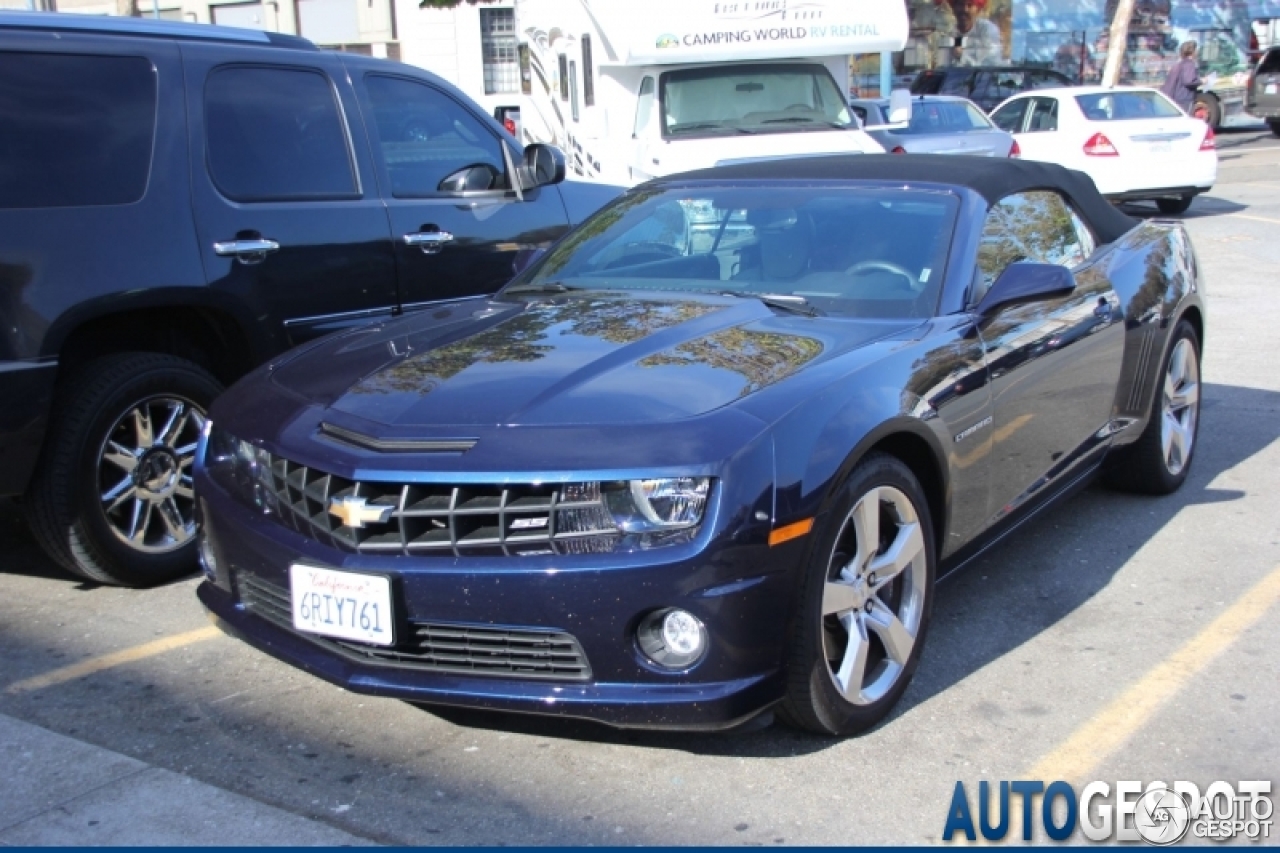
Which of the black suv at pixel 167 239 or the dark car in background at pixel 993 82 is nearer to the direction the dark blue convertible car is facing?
the black suv

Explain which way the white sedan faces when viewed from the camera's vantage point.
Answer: facing away from the viewer and to the left of the viewer

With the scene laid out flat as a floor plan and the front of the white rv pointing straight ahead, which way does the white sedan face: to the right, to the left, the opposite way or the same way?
the opposite way

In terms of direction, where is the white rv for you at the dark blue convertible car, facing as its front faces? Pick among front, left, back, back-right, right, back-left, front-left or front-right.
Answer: back-right

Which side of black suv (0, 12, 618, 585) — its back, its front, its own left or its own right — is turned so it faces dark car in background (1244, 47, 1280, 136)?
front

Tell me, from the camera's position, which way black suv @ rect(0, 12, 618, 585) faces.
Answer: facing away from the viewer and to the right of the viewer

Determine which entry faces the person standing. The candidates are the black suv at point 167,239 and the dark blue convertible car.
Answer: the black suv

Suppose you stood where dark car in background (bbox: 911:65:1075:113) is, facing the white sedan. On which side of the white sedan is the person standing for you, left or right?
left

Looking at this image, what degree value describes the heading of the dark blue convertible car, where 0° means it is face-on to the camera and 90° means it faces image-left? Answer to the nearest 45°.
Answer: approximately 45°

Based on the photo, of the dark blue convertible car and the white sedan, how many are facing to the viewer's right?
0

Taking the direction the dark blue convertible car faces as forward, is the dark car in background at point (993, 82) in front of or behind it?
behind

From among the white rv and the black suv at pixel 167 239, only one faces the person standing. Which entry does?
the black suv

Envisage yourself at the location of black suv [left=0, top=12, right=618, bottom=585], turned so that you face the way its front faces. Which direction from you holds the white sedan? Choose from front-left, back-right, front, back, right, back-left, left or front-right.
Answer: front

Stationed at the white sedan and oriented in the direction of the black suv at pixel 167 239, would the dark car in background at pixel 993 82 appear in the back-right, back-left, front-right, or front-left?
back-right

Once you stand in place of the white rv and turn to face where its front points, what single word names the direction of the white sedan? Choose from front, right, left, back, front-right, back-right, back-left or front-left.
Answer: left

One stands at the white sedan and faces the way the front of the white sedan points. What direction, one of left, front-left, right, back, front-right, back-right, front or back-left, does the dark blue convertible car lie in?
back-left
